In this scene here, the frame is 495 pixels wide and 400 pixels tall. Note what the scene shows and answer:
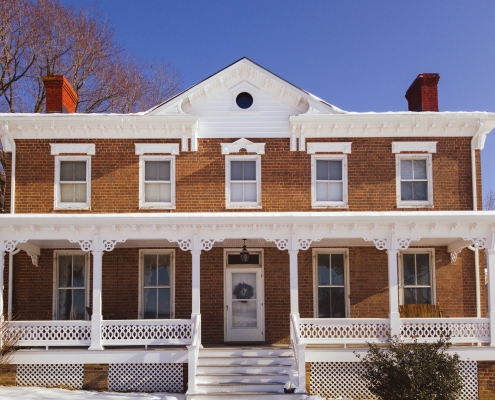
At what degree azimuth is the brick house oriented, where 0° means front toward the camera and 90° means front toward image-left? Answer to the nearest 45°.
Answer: approximately 0°

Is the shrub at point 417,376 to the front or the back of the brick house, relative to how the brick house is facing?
to the front
